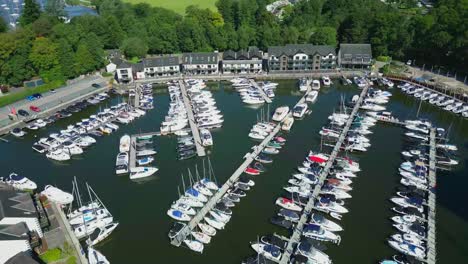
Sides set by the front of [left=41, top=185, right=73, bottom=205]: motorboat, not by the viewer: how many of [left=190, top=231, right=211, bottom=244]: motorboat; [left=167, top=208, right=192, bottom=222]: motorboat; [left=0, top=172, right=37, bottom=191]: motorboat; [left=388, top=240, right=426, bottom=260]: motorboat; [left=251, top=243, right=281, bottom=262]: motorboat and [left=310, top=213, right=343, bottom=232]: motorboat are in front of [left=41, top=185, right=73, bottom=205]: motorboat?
5

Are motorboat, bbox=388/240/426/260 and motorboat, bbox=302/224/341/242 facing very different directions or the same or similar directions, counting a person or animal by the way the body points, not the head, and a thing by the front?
very different directions

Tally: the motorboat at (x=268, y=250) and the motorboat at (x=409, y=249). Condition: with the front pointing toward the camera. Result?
0

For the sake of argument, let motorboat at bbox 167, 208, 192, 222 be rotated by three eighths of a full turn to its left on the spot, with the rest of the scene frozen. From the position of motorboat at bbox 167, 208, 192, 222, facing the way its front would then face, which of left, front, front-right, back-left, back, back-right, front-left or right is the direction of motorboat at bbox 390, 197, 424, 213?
right

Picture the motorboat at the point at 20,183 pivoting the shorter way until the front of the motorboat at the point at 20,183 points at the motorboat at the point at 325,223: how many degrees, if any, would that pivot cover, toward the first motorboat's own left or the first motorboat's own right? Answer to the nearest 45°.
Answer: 0° — it already faces it

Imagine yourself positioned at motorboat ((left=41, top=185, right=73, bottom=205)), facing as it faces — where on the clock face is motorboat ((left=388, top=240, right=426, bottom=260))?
motorboat ((left=388, top=240, right=426, bottom=260)) is roughly at 12 o'clock from motorboat ((left=41, top=185, right=73, bottom=205)).

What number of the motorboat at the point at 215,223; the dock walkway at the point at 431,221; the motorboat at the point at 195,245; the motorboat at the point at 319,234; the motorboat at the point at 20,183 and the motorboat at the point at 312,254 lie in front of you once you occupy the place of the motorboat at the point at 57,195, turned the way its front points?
5

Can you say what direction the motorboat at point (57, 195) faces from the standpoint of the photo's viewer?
facing the viewer and to the right of the viewer

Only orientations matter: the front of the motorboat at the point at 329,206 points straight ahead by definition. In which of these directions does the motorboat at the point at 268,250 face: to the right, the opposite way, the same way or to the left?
the opposite way

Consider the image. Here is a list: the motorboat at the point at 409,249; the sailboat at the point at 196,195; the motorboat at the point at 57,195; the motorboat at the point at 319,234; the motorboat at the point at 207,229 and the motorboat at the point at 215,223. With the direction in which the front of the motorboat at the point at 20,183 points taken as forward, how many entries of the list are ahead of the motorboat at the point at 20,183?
6

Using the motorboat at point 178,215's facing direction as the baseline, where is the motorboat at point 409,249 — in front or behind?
in front
